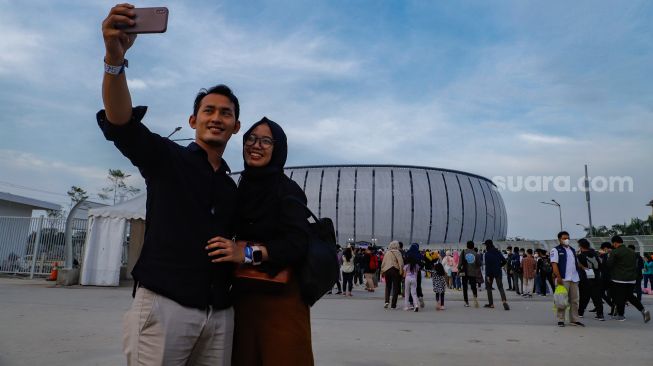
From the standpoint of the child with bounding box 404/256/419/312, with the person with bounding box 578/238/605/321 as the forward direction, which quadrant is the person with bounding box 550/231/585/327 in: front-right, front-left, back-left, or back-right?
front-right

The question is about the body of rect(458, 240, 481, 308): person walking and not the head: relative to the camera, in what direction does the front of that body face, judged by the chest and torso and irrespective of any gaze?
away from the camera

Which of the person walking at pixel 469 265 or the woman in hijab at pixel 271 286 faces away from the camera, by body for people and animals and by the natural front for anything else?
the person walking

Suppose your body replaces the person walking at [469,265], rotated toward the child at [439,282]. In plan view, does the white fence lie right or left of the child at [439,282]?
right

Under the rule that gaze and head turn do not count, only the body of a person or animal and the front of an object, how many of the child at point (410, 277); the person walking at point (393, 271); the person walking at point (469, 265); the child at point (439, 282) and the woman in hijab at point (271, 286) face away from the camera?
4

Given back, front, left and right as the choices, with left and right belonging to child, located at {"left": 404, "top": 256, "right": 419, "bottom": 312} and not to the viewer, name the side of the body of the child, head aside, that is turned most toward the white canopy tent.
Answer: left

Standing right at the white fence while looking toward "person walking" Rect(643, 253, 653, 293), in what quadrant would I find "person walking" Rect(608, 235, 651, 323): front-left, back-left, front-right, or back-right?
front-right

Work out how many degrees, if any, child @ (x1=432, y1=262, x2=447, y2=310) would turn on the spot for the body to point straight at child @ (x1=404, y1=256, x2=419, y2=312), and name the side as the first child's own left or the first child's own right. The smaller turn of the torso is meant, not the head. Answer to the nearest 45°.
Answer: approximately 135° to the first child's own left

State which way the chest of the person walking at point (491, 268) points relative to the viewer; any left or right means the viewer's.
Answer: facing away from the viewer and to the left of the viewer

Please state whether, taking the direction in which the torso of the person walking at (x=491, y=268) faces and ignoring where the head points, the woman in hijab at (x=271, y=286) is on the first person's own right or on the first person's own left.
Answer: on the first person's own left

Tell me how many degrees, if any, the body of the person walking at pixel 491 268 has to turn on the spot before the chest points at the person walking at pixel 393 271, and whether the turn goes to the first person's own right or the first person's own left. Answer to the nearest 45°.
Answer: approximately 90° to the first person's own left

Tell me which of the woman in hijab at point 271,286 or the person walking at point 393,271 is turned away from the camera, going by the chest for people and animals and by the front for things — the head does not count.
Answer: the person walking

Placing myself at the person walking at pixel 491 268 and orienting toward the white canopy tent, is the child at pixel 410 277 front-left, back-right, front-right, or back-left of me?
front-left

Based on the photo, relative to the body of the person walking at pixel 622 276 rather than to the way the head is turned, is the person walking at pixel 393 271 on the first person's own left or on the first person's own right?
on the first person's own left

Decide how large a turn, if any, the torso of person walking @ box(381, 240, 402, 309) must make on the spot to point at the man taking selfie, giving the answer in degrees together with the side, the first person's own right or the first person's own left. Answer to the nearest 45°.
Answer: approximately 180°

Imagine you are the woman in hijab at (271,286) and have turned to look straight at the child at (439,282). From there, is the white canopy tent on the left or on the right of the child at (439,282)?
left

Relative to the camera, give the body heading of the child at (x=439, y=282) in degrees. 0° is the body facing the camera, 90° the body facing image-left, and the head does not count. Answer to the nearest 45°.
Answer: approximately 180°
